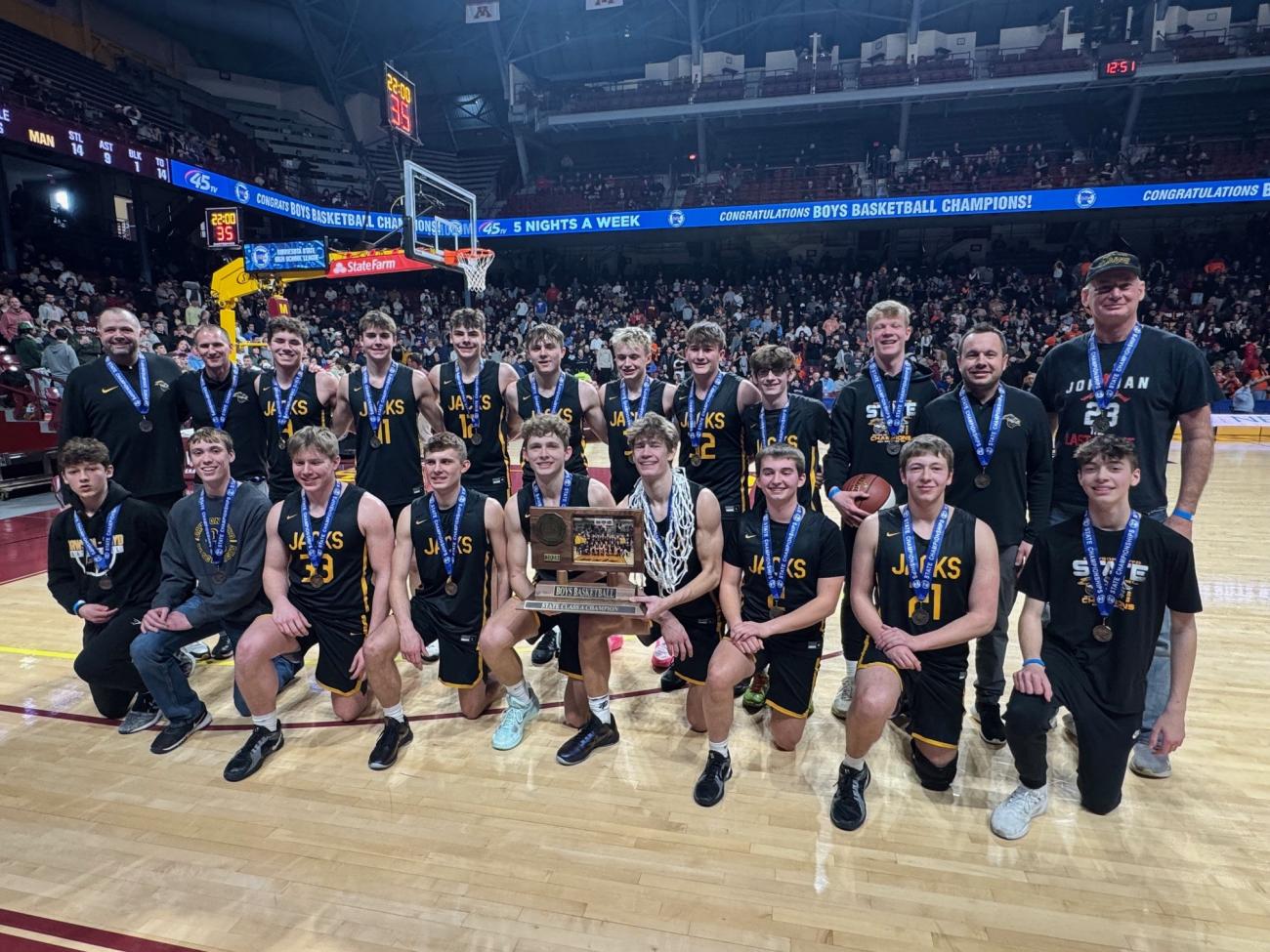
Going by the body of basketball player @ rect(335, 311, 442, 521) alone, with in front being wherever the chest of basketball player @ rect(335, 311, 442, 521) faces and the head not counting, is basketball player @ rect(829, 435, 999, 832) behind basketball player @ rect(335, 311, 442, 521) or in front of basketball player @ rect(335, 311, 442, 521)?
in front

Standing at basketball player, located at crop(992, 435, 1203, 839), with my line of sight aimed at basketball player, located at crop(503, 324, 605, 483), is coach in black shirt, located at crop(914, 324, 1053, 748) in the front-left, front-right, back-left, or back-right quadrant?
front-right

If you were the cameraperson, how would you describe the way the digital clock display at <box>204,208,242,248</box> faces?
facing the viewer

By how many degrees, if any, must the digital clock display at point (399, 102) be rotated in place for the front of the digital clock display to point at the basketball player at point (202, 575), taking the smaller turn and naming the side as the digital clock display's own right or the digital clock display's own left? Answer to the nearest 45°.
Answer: approximately 45° to the digital clock display's own right

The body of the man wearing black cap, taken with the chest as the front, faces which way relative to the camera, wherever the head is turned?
toward the camera

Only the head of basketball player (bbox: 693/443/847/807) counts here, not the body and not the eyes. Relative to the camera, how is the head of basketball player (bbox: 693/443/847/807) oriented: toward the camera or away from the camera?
toward the camera

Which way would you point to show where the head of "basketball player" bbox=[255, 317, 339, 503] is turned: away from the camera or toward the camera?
toward the camera

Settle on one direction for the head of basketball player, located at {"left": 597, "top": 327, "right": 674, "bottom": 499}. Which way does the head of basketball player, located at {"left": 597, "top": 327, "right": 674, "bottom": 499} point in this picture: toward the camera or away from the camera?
toward the camera

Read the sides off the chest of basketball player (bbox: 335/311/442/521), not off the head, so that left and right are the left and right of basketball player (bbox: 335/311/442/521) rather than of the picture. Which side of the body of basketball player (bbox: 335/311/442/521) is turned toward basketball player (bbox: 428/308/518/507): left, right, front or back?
left

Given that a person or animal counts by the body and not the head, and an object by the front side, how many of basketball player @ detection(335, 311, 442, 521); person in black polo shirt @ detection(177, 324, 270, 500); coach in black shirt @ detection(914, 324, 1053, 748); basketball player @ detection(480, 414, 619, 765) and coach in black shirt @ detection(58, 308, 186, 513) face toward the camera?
5

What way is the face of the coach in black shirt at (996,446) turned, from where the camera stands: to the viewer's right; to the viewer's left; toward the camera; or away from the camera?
toward the camera

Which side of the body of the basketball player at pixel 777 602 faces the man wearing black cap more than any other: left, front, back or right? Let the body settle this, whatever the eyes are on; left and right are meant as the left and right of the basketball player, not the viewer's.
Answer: left

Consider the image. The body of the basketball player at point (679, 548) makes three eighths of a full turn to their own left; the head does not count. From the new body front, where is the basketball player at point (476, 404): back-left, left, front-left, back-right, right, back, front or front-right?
back-left

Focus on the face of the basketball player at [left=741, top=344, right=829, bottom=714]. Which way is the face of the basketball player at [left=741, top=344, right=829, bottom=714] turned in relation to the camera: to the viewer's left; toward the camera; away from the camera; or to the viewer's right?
toward the camera

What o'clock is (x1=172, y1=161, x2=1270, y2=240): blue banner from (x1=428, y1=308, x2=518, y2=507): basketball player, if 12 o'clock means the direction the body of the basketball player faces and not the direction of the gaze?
The blue banner is roughly at 7 o'clock from the basketball player.

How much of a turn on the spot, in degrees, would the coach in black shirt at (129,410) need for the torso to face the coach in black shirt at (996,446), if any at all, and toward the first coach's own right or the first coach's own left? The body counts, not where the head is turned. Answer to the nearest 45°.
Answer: approximately 45° to the first coach's own left

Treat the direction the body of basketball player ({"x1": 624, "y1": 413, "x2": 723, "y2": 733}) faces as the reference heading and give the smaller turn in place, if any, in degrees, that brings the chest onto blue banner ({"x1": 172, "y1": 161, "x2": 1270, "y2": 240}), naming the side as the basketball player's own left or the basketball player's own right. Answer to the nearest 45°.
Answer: approximately 135° to the basketball player's own right

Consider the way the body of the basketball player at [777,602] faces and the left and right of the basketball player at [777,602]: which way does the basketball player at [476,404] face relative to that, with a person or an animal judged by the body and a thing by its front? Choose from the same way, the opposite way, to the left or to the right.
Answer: the same way

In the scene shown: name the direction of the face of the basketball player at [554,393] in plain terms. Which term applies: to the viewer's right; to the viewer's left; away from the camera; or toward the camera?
toward the camera
